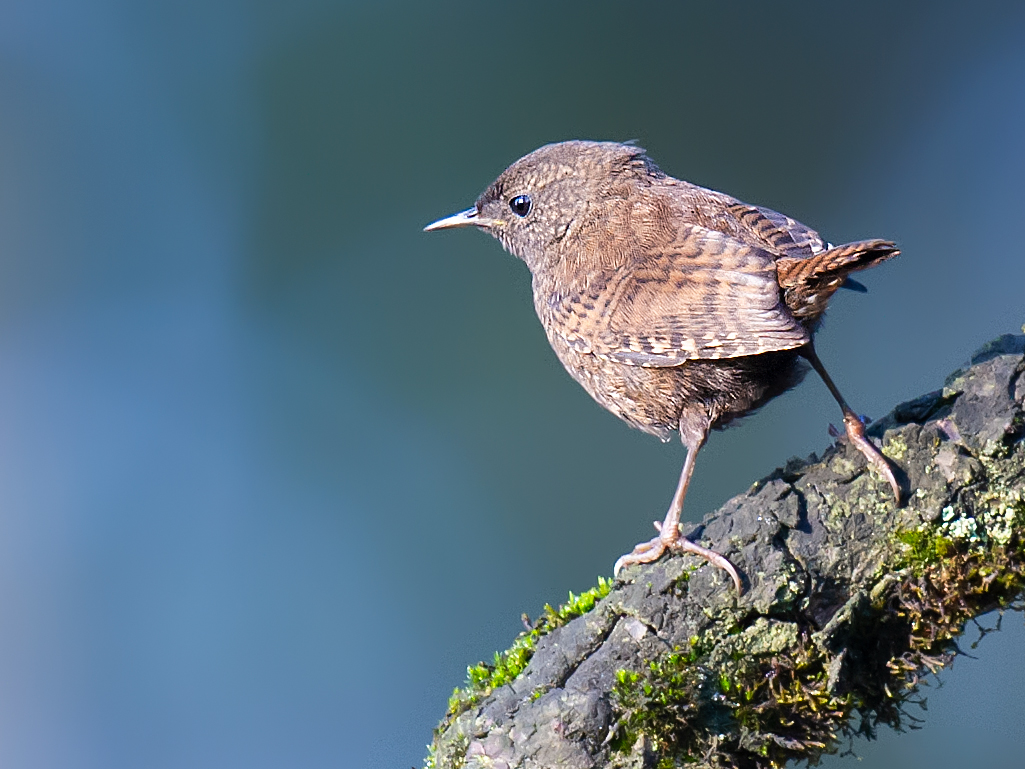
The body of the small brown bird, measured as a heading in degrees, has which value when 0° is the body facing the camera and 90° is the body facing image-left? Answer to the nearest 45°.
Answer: approximately 135°
